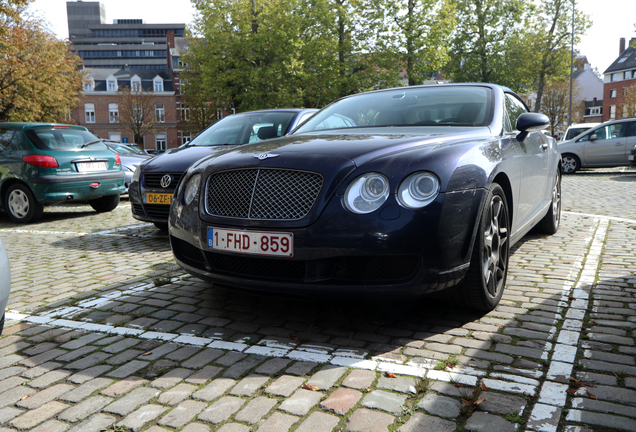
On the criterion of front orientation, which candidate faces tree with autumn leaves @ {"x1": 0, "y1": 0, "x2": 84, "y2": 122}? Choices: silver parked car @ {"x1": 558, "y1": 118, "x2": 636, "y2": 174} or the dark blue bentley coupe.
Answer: the silver parked car

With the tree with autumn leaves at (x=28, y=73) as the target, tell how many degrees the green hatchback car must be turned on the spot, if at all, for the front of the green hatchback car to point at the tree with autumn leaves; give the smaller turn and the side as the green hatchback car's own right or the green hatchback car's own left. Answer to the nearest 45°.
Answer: approximately 45° to the green hatchback car's own right

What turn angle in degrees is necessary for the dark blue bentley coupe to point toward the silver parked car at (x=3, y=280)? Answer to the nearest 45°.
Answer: approximately 45° to its right

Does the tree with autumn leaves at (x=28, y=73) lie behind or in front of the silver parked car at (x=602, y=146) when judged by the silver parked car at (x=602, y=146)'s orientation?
in front

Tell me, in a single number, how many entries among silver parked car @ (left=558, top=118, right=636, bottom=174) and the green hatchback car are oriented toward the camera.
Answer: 0

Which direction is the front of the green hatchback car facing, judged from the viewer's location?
facing away from the viewer and to the left of the viewer

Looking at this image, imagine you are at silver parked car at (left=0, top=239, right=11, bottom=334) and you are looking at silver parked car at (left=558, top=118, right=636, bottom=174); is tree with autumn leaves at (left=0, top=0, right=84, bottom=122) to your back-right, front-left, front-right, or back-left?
front-left

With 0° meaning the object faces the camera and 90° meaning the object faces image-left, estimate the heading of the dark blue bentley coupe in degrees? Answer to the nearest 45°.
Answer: approximately 45°

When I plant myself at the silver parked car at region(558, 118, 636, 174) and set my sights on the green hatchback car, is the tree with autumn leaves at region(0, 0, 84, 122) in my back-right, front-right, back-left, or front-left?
front-right

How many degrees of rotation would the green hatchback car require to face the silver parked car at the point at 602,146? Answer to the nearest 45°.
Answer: approximately 135° to its right

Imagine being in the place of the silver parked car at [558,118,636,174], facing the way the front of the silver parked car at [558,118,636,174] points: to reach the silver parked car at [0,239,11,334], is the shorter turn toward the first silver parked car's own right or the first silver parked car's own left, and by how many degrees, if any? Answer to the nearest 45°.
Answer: approximately 90° to the first silver parked car's own left

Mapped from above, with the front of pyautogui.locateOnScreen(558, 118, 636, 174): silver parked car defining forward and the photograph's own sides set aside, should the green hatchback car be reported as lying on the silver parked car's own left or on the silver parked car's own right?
on the silver parked car's own left

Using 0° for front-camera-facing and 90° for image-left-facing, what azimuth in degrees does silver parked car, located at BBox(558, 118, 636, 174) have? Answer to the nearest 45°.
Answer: approximately 90°

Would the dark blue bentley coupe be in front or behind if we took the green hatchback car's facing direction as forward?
behind

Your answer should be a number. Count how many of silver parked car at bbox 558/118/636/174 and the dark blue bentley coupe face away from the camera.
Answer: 0
